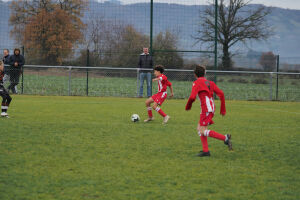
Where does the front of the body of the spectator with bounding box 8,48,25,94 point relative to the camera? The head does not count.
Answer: toward the camera

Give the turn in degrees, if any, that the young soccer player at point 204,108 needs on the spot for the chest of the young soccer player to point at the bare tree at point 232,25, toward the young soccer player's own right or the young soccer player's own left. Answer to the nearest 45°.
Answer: approximately 45° to the young soccer player's own right

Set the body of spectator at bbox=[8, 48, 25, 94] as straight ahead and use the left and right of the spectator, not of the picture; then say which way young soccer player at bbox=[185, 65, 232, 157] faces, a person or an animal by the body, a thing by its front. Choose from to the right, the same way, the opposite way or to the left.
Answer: the opposite way

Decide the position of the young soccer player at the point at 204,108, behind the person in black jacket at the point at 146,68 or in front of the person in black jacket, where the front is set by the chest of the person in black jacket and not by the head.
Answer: in front

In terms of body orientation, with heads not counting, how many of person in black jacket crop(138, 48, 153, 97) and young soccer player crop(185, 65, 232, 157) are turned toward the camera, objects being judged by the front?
1

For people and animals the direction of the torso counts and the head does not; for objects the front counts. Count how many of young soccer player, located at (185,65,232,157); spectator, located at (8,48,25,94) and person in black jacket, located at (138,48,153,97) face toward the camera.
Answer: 2

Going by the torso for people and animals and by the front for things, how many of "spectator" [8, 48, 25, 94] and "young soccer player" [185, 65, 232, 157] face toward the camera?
1

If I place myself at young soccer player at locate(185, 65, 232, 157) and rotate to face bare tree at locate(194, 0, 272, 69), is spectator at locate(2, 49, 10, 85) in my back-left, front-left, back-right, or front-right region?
front-left

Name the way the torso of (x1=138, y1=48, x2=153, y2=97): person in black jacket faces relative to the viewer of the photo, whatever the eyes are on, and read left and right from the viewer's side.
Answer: facing the viewer

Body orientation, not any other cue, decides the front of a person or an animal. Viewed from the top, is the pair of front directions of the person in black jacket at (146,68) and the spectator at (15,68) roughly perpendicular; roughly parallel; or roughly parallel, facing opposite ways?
roughly parallel

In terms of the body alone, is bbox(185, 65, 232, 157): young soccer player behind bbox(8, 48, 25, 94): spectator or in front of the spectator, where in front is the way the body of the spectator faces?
in front

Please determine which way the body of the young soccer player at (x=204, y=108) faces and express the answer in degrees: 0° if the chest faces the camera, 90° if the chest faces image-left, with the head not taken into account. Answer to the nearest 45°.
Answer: approximately 135°

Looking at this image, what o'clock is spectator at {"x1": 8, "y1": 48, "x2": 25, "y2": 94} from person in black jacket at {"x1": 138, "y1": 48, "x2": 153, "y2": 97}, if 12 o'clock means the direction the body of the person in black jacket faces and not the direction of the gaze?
The spectator is roughly at 3 o'clock from the person in black jacket.
